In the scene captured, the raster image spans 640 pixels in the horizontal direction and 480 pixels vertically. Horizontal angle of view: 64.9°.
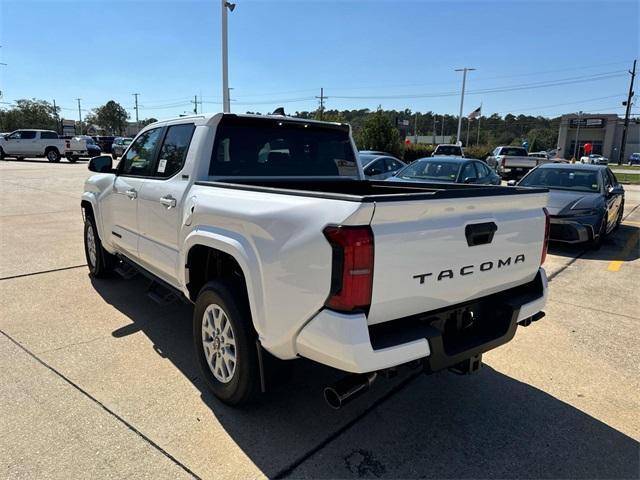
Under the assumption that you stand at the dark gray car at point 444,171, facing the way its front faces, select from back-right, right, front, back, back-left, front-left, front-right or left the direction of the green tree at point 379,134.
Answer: back-right

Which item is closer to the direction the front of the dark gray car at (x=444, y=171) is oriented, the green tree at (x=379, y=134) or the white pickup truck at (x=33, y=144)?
the white pickup truck

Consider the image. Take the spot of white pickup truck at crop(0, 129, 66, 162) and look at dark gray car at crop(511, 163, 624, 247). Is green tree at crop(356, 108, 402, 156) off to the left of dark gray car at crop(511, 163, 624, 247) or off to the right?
left

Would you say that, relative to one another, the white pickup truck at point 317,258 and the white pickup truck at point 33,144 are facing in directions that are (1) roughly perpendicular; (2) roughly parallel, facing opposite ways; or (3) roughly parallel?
roughly perpendicular

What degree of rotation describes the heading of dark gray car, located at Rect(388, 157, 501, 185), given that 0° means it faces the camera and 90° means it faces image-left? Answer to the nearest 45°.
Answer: approximately 45°
